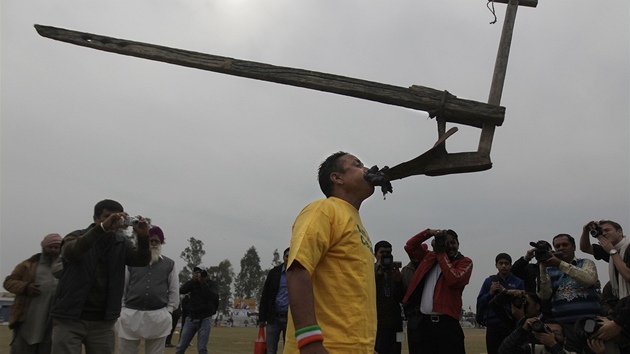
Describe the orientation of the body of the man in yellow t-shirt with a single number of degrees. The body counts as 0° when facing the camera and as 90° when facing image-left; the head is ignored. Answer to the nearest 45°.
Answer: approximately 270°

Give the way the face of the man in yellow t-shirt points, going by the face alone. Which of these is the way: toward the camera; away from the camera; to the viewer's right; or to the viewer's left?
to the viewer's right

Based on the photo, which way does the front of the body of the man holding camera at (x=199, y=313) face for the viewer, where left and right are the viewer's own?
facing the viewer

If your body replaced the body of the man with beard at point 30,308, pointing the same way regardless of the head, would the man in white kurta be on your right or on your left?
on your left

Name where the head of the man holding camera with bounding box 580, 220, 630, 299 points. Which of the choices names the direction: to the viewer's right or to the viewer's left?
to the viewer's left

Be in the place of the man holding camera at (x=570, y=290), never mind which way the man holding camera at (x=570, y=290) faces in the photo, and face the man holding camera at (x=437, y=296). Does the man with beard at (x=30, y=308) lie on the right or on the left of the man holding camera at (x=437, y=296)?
left

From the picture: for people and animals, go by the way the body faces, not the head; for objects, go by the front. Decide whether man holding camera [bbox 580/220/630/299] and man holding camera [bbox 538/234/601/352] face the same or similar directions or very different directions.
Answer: same or similar directions

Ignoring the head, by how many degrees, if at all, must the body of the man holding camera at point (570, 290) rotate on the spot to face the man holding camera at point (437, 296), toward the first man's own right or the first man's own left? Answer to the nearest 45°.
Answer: approximately 45° to the first man's own right

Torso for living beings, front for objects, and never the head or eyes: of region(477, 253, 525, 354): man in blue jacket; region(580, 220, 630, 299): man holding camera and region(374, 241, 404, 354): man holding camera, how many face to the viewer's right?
0

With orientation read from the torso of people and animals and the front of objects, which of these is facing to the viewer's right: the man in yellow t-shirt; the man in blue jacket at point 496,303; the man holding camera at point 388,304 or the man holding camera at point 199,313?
the man in yellow t-shirt
